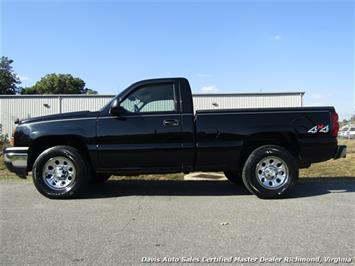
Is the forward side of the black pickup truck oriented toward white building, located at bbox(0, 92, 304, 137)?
no

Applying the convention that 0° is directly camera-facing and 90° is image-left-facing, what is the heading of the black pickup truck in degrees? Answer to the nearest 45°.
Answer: approximately 90°
